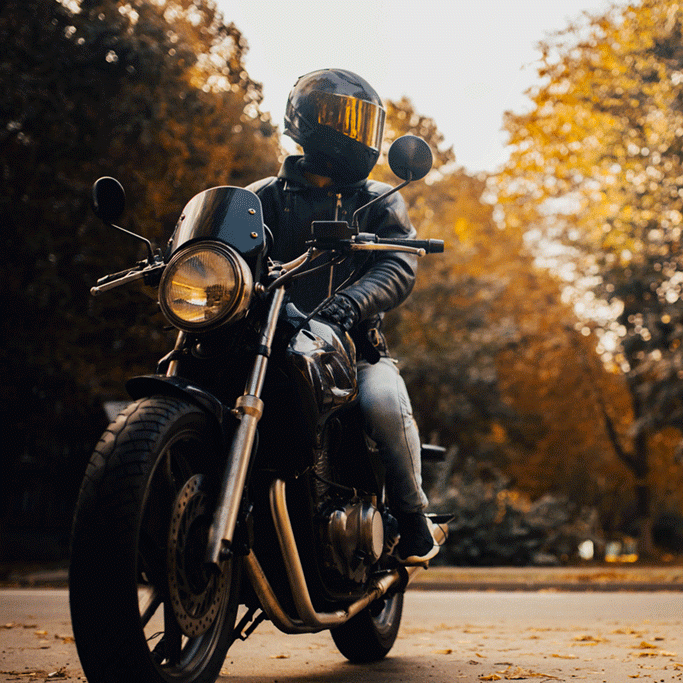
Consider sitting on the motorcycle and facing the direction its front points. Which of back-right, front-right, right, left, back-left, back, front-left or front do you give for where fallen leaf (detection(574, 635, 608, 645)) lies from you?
back

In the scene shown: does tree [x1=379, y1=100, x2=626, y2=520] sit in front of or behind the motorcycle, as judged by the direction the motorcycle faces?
behind

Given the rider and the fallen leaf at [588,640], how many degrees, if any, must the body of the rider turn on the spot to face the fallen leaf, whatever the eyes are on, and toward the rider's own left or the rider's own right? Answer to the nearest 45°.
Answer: approximately 135° to the rider's own left

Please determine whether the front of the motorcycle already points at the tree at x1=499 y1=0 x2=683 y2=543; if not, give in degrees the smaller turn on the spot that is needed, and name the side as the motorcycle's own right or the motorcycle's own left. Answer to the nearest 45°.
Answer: approximately 180°

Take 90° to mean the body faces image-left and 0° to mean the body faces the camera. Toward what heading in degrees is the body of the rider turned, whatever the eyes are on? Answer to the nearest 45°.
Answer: approximately 0°

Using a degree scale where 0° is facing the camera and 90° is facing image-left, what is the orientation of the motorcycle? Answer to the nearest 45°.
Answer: approximately 45°
